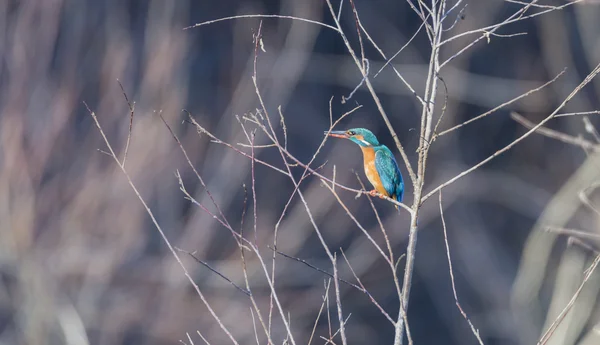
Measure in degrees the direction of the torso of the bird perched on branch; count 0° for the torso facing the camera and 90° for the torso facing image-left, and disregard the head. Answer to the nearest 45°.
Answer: approximately 90°
